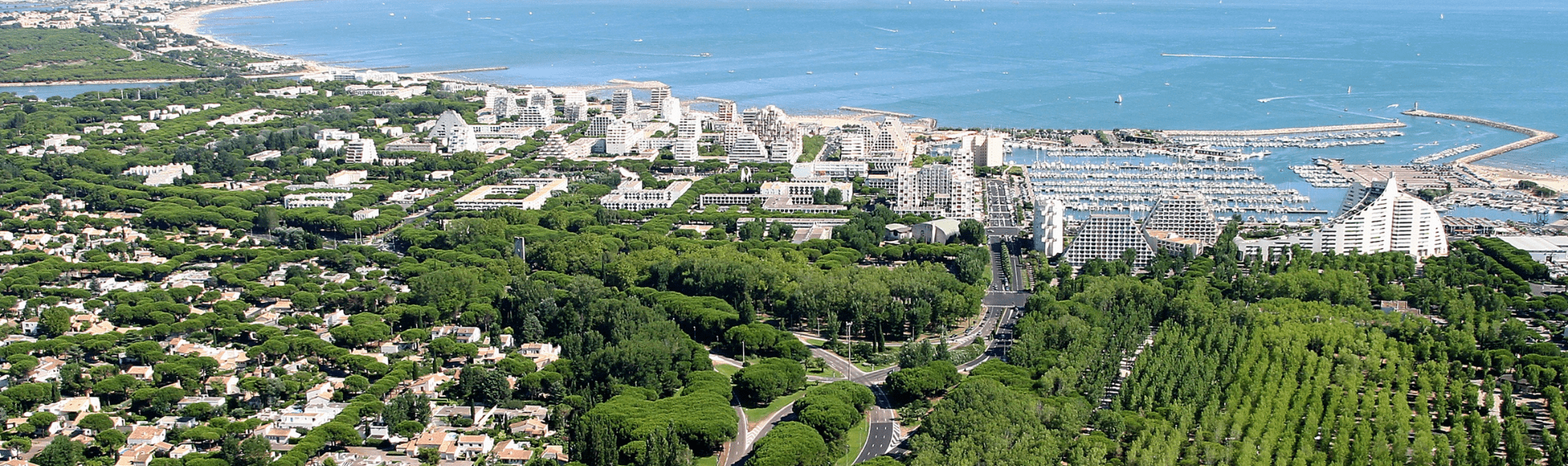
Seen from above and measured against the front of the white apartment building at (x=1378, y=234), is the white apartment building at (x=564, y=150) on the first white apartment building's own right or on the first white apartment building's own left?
on the first white apartment building's own right

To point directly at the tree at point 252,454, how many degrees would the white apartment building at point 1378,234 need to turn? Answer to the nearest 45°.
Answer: approximately 45° to its right

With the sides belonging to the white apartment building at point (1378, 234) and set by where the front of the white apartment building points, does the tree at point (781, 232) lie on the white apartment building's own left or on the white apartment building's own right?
on the white apartment building's own right

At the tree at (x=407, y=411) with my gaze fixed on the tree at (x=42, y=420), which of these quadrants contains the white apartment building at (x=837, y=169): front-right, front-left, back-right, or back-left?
back-right

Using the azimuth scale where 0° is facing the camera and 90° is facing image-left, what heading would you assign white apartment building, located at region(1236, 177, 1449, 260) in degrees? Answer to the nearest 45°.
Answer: approximately 0°

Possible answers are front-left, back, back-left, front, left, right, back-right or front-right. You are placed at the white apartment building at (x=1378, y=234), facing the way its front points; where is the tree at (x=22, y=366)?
front-right

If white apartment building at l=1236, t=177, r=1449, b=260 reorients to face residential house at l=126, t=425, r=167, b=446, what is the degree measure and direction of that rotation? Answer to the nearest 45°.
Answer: approximately 45° to its right

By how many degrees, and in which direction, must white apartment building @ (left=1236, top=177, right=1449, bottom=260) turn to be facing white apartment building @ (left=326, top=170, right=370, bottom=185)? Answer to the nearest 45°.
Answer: approximately 90° to its right

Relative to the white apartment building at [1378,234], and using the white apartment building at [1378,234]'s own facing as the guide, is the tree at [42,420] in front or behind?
in front

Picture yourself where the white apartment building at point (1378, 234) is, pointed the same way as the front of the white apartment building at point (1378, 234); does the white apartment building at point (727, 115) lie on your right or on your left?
on your right

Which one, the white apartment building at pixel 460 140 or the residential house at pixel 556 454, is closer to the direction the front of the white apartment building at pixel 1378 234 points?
the residential house

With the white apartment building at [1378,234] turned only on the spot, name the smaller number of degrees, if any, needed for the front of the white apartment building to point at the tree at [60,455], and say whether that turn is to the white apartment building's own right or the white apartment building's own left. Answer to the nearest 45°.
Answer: approximately 45° to the white apartment building's own right
